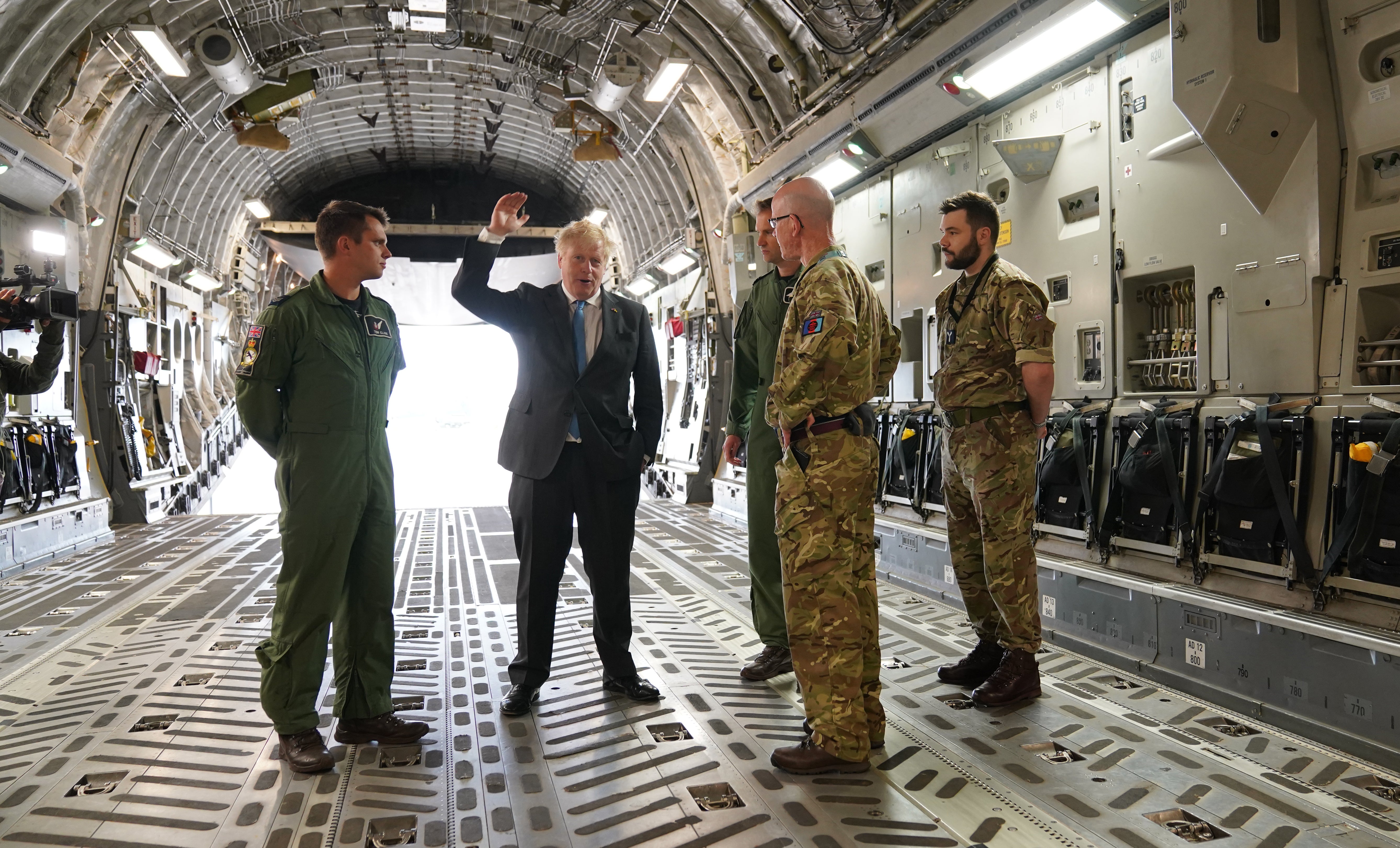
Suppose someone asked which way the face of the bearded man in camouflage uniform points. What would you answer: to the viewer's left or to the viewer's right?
to the viewer's left

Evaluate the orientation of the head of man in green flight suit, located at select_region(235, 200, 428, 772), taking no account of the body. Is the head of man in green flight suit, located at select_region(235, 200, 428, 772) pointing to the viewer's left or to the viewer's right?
to the viewer's right

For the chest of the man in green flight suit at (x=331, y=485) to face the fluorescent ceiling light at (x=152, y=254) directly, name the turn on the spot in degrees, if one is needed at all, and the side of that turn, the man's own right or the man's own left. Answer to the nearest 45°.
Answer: approximately 135° to the man's own left

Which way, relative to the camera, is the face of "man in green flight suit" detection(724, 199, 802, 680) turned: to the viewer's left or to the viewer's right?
to the viewer's left

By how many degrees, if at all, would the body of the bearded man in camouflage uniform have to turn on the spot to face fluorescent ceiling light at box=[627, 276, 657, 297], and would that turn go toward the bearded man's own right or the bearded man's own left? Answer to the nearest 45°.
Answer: approximately 90° to the bearded man's own right

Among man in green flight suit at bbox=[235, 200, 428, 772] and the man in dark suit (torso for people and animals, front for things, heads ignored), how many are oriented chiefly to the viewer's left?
0

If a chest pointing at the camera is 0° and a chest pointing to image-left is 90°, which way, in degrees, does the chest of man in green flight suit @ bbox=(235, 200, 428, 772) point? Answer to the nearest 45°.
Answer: approximately 315°

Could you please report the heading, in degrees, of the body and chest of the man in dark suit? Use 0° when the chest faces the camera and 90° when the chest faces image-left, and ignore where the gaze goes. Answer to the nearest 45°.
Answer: approximately 0°

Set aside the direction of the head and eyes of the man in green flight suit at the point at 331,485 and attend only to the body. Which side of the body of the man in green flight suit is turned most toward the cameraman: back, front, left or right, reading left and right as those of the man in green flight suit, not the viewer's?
back
